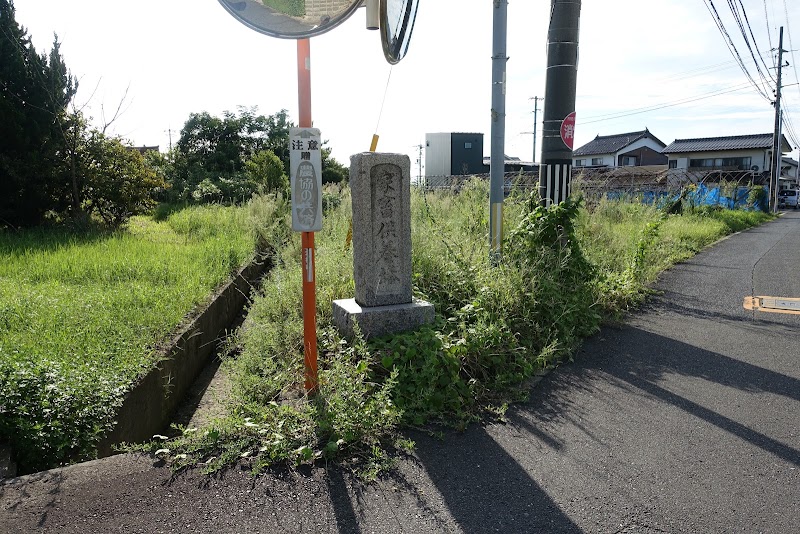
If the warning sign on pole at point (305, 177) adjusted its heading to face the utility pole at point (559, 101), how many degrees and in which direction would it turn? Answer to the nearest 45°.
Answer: approximately 135° to its left

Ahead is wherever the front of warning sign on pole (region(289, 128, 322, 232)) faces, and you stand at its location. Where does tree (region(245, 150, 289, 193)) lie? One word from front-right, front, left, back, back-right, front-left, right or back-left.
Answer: back

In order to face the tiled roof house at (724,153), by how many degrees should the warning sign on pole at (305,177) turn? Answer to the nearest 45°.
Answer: approximately 135° to its left

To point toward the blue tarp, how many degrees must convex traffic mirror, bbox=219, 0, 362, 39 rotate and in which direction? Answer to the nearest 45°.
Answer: approximately 135° to its left

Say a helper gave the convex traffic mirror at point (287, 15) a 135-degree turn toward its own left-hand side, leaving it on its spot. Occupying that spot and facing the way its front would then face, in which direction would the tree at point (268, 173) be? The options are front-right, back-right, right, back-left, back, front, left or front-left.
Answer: front-left

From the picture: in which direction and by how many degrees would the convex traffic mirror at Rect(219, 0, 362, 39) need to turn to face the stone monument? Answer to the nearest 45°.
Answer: approximately 135° to its left

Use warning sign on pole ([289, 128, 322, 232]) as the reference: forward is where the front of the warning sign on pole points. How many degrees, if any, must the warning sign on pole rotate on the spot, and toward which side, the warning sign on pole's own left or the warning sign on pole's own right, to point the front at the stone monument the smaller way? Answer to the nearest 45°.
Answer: approximately 135° to the warning sign on pole's own left

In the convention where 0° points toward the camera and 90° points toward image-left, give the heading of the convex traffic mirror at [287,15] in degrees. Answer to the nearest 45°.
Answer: approximately 0°
